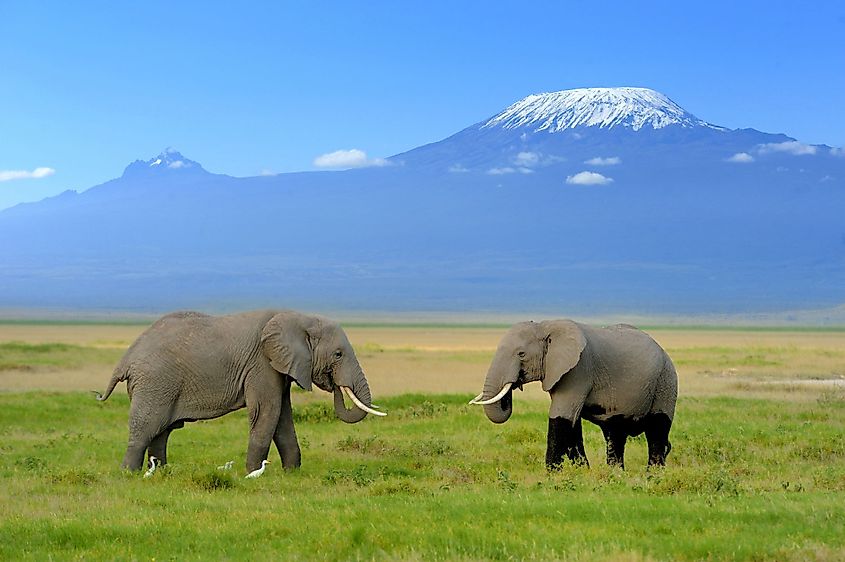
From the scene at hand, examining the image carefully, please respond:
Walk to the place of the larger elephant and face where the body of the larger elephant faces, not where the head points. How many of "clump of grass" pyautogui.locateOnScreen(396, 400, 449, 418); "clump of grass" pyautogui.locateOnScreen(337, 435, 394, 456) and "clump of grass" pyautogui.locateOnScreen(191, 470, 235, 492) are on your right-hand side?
1

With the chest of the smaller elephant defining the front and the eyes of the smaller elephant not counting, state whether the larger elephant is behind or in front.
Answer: in front

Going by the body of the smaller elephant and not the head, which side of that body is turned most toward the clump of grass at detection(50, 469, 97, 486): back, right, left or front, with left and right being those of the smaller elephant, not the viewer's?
front

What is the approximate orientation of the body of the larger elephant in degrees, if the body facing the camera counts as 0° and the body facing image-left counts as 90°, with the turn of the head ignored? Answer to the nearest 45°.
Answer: approximately 270°

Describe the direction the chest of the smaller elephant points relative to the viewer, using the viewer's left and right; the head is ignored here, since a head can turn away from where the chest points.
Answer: facing to the left of the viewer

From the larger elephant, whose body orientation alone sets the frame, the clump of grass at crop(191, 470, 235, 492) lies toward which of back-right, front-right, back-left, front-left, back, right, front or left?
right

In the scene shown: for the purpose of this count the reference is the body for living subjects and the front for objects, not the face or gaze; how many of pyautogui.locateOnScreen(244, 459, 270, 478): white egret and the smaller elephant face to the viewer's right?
1

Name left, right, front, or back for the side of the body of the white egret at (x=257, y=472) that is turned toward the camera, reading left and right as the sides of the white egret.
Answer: right

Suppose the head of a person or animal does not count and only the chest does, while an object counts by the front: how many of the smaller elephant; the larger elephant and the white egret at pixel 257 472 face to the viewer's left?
1

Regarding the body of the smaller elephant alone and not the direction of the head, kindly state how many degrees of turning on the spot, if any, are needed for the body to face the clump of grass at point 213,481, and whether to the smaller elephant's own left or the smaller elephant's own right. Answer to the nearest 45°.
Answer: approximately 45° to the smaller elephant's own left
